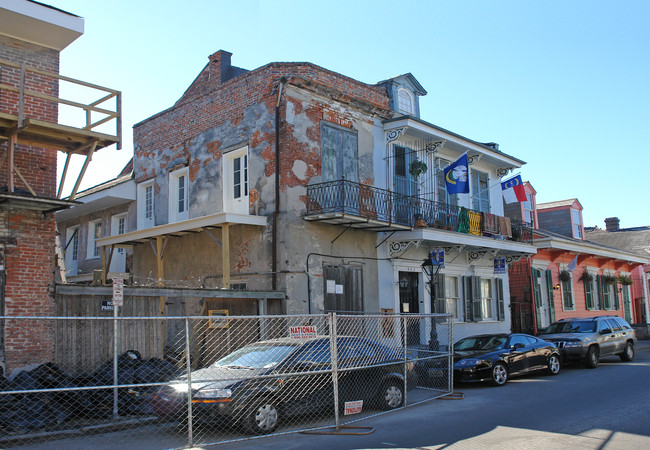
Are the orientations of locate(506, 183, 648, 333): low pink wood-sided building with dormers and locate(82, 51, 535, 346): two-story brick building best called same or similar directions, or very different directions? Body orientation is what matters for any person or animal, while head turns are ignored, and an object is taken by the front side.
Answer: same or similar directions

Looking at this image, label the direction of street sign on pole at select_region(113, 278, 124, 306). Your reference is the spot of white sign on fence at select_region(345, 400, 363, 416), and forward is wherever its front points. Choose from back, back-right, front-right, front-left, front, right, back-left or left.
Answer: back-right

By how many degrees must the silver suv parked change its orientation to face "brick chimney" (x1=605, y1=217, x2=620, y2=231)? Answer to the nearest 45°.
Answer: approximately 135° to its right

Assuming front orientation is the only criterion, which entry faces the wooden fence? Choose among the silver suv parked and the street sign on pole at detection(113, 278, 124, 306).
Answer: the silver suv parked

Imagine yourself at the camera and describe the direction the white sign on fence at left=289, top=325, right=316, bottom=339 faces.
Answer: facing the viewer

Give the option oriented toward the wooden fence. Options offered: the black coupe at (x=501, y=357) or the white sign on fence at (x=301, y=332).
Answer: the black coupe

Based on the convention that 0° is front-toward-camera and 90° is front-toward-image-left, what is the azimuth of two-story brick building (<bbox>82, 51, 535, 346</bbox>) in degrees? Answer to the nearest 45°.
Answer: approximately 315°

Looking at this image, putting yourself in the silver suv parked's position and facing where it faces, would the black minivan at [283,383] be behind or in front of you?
in front

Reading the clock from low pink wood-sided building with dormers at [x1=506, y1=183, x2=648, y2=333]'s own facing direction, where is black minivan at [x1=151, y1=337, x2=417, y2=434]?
The black minivan is roughly at 2 o'clock from the low pink wood-sided building with dormers.

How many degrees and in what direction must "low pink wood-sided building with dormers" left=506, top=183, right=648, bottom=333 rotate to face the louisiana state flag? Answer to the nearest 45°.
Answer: approximately 45° to its right

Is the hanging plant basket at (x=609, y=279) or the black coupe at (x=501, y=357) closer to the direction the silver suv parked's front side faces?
the black coupe

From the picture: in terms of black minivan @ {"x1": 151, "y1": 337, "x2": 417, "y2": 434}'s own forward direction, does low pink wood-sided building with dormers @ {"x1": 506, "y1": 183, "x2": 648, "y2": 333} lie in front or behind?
behind

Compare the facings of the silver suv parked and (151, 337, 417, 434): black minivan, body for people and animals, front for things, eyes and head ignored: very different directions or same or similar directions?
same or similar directions

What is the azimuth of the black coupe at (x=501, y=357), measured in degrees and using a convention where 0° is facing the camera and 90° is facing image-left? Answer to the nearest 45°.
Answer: approximately 45°

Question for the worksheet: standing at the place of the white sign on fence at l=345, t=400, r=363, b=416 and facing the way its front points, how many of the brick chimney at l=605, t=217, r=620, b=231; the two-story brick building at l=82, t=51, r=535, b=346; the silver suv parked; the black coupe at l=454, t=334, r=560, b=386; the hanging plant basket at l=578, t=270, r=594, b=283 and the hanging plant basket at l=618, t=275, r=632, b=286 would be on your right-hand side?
0

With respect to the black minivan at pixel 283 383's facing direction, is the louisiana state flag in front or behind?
behind

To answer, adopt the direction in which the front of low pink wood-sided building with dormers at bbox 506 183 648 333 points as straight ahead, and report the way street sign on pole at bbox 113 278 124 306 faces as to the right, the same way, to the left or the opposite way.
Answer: the same way

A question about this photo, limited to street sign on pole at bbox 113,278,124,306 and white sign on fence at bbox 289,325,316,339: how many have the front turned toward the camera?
2

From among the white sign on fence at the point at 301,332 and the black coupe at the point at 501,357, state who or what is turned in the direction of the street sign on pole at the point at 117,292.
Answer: the black coupe

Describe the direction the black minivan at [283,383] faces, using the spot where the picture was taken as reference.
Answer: facing the viewer and to the left of the viewer

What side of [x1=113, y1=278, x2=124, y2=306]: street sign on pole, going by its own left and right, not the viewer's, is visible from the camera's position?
front
